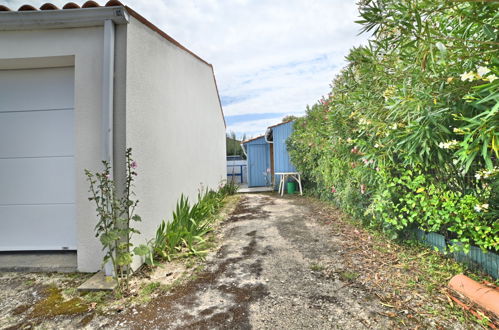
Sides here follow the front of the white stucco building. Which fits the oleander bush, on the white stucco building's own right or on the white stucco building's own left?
on the white stucco building's own left

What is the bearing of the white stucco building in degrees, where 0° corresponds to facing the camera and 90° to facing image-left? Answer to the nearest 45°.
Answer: approximately 0°

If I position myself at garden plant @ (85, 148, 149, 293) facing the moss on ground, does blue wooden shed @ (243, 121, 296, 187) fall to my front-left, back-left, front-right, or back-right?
back-right

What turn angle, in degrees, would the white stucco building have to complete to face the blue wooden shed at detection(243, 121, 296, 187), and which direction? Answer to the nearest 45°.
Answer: approximately 135° to its left

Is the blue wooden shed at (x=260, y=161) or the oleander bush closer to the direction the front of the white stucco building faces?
the oleander bush
